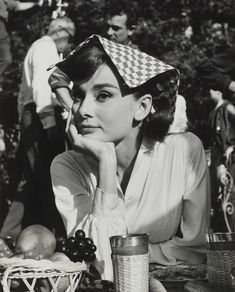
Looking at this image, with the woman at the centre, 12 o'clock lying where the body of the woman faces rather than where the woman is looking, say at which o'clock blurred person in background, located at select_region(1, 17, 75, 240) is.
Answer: The blurred person in background is roughly at 4 o'clock from the woman.

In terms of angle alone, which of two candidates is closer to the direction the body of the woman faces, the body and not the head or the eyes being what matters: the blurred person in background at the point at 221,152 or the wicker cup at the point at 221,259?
the wicker cup

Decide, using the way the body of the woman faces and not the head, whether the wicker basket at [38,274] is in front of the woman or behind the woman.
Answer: in front

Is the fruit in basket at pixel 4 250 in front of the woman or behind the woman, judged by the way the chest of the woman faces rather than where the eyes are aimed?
in front

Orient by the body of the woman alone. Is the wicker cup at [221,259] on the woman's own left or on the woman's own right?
on the woman's own left

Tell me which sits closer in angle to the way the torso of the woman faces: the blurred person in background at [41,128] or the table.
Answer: the table

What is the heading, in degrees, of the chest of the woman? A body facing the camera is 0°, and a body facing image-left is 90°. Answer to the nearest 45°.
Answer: approximately 45°
